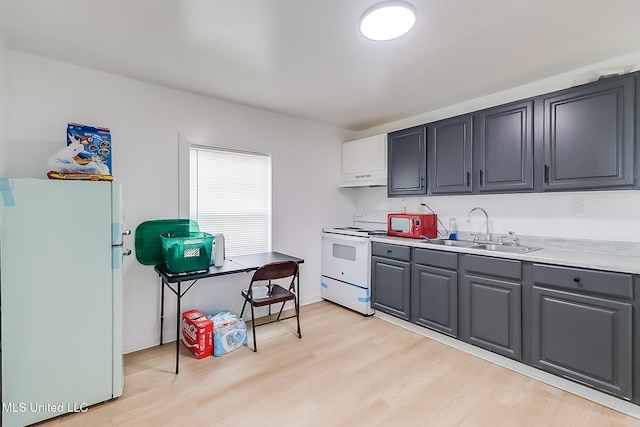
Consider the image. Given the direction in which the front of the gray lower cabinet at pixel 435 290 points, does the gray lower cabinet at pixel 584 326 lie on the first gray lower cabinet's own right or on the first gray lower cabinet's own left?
on the first gray lower cabinet's own left

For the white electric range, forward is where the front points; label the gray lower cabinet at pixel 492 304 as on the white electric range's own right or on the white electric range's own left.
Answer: on the white electric range's own left

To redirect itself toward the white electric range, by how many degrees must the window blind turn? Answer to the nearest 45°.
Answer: approximately 45° to its left

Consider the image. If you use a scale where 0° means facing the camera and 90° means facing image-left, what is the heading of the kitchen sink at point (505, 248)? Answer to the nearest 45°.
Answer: approximately 45°

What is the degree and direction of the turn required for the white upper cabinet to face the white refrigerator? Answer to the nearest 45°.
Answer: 0° — it already faces it

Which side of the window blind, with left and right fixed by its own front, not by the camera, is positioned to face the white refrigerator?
right

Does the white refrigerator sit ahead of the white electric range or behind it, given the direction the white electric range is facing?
ahead

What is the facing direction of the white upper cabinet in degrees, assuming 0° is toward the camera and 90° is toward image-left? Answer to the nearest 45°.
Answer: approximately 45°

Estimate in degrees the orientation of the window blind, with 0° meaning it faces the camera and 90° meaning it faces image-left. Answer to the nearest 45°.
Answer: approximately 315°
